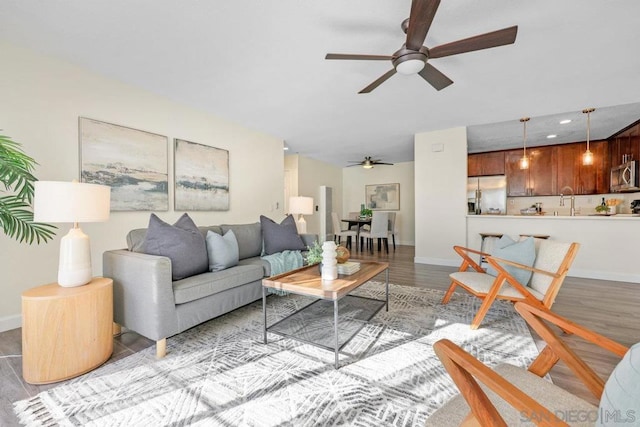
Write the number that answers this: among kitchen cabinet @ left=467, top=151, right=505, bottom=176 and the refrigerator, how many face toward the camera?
2

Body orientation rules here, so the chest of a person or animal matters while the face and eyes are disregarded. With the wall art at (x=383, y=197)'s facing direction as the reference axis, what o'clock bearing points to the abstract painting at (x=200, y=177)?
The abstract painting is roughly at 1 o'clock from the wall art.

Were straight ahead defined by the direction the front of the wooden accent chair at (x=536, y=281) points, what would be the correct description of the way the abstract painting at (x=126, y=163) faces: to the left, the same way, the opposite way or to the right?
the opposite way

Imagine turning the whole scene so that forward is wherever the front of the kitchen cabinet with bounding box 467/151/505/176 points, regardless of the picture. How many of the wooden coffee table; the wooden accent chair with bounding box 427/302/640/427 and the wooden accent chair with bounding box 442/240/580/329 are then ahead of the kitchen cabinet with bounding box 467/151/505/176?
3

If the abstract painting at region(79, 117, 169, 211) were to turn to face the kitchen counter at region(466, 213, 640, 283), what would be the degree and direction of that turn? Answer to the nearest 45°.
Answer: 0° — it already faces it

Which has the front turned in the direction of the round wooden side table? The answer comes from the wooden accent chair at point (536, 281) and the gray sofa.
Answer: the wooden accent chair

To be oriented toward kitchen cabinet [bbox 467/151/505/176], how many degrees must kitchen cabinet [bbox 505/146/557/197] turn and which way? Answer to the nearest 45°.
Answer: approximately 90° to its right

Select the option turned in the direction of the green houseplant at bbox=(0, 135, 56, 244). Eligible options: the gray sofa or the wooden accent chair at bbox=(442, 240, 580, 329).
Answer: the wooden accent chair

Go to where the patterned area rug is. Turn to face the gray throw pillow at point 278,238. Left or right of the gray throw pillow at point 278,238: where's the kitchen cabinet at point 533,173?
right
